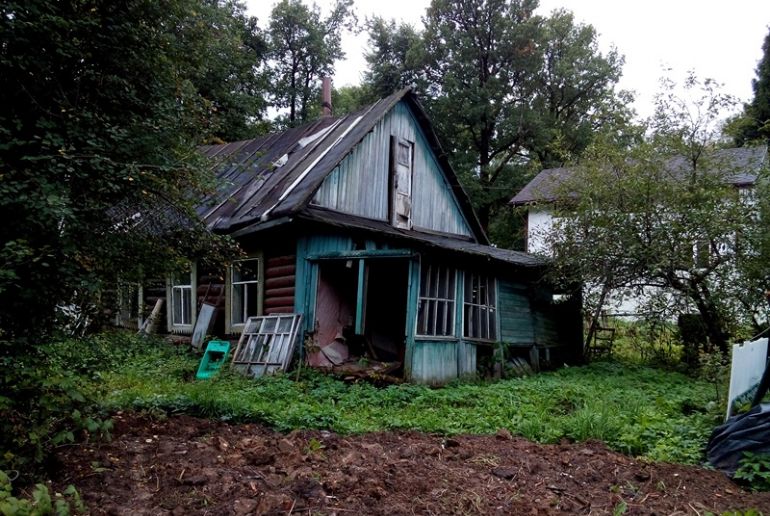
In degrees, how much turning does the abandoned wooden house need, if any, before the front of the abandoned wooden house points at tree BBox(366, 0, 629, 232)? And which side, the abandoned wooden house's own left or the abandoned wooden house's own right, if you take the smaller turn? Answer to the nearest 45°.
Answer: approximately 135° to the abandoned wooden house's own left

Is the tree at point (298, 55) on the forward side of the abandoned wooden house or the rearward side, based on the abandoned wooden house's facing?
on the rearward side

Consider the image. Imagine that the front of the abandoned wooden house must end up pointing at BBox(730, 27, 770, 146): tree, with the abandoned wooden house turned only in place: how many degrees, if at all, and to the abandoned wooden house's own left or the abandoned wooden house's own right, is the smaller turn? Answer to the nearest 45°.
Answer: approximately 90° to the abandoned wooden house's own left

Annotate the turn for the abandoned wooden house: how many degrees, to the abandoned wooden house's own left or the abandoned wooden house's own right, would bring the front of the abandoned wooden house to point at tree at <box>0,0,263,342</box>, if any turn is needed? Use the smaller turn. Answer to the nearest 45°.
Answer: approximately 45° to the abandoned wooden house's own right

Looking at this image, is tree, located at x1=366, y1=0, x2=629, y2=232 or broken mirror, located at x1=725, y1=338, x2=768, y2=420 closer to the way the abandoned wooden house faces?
the broken mirror

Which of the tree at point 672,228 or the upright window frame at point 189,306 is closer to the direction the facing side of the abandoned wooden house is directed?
the tree

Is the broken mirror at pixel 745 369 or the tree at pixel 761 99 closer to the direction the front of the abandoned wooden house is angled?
the broken mirror

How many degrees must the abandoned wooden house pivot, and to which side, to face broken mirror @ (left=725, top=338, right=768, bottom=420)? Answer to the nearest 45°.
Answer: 0° — it already faces it

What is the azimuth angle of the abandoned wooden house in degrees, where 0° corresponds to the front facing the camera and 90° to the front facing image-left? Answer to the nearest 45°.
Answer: approximately 315°
